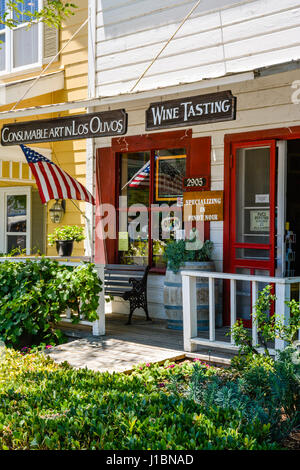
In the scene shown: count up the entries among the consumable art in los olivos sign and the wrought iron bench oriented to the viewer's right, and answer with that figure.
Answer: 0

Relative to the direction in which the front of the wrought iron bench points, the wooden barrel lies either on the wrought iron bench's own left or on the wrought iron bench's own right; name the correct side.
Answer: on the wrought iron bench's own left

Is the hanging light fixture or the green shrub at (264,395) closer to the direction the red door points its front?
the green shrub

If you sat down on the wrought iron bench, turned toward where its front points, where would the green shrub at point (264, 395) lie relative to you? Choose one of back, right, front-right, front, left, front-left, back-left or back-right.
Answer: front-left

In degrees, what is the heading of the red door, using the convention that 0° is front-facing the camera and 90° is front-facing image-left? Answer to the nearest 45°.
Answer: approximately 45°

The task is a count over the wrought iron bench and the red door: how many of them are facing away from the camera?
0

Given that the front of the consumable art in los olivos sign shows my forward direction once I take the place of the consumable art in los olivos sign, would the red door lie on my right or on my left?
on my left

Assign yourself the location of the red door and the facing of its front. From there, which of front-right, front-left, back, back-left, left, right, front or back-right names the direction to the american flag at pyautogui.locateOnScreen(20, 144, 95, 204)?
front-right

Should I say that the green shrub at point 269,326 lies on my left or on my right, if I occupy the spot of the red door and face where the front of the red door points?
on my left

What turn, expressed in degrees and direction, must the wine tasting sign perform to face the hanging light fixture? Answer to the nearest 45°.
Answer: approximately 90° to its right

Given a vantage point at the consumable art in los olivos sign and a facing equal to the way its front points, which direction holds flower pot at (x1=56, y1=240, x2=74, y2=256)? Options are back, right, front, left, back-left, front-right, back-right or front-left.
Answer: back-right
